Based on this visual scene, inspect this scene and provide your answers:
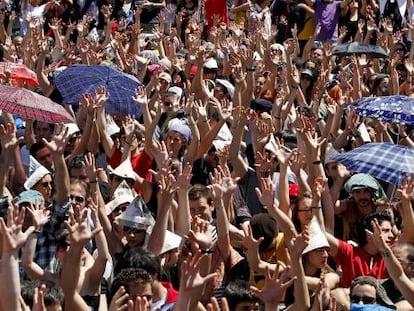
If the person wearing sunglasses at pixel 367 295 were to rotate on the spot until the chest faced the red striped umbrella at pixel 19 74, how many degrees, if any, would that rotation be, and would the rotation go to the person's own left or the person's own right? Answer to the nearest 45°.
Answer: approximately 90° to the person's own right

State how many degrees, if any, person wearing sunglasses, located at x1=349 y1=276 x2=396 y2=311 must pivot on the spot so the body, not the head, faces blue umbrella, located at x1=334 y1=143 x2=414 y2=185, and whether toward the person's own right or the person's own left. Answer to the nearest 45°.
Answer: approximately 135° to the person's own right

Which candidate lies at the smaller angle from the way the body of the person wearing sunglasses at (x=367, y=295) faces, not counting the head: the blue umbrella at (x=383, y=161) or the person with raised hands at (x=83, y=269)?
the person with raised hands

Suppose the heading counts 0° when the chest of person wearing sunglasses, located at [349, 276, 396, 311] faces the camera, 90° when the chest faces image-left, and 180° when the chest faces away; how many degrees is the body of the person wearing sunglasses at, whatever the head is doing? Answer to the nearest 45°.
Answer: approximately 45°

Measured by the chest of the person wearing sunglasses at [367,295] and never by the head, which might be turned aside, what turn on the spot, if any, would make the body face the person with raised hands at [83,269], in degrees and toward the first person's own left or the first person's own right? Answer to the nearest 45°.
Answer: approximately 45° to the first person's own right

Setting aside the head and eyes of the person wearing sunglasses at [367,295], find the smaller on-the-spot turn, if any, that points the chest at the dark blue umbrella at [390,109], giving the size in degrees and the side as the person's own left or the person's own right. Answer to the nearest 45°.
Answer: approximately 135° to the person's own right

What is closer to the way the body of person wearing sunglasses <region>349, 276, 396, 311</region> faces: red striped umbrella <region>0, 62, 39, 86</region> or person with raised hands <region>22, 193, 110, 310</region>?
the person with raised hands

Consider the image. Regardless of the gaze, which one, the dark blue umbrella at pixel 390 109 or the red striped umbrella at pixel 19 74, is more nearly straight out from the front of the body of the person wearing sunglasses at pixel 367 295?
the red striped umbrella
